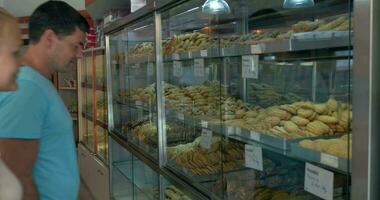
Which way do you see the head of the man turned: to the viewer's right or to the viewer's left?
to the viewer's right

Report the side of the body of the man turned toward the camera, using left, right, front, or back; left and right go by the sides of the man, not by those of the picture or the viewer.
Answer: right

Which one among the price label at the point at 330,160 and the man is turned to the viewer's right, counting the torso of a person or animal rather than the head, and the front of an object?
the man

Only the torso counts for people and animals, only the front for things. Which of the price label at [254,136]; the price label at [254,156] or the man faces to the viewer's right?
the man

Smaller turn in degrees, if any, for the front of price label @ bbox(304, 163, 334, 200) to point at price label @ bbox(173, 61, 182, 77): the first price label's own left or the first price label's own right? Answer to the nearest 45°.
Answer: approximately 90° to the first price label's own right
